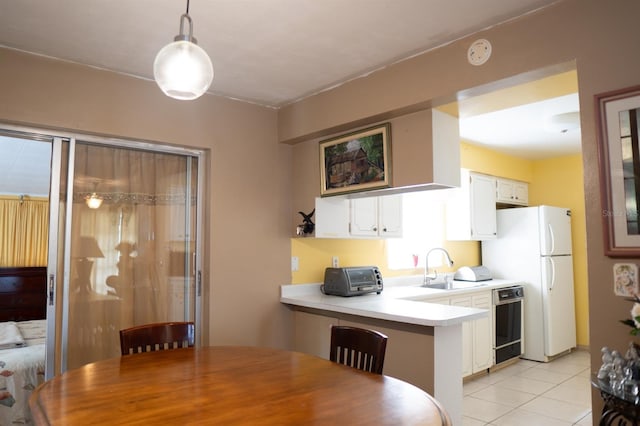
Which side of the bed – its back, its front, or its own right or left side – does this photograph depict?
front

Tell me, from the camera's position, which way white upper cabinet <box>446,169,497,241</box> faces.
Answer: facing the viewer and to the right of the viewer

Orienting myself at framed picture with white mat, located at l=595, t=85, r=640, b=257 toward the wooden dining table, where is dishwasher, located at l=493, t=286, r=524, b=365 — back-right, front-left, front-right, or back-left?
back-right

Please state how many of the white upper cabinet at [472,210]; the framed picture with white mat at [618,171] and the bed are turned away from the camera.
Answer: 0

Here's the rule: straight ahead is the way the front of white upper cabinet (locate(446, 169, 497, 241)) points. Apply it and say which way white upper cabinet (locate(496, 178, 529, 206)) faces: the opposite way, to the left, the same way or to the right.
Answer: the same way

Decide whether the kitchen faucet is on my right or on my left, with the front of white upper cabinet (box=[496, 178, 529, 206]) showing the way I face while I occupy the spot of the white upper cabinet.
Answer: on my right

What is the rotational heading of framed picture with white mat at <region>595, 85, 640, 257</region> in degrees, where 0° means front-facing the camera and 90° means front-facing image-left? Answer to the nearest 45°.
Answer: approximately 45°

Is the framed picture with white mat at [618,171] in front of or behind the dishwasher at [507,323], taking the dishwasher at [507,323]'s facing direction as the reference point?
in front

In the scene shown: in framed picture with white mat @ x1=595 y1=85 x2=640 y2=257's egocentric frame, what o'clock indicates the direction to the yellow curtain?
The yellow curtain is roughly at 3 o'clock from the framed picture with white mat.

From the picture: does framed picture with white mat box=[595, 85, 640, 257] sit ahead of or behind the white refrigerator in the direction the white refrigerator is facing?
ahead

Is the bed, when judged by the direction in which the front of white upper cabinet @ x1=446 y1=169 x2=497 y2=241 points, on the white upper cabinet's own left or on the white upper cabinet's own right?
on the white upper cabinet's own right

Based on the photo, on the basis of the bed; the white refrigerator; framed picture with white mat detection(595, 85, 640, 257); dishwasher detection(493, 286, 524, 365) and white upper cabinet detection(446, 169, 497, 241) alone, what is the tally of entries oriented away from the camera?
0

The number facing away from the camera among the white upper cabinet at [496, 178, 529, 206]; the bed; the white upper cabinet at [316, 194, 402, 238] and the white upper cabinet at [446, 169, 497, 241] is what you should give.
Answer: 0

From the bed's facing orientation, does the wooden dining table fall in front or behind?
in front

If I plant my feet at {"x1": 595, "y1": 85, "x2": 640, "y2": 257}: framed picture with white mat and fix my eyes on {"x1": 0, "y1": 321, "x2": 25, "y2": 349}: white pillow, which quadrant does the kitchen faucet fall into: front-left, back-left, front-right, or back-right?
front-right

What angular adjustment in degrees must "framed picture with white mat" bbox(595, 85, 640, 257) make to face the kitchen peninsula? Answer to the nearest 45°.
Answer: approximately 45° to its right

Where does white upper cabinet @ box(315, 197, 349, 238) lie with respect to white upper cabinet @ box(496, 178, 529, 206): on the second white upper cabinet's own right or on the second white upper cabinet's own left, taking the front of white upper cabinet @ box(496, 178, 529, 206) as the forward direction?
on the second white upper cabinet's own right
